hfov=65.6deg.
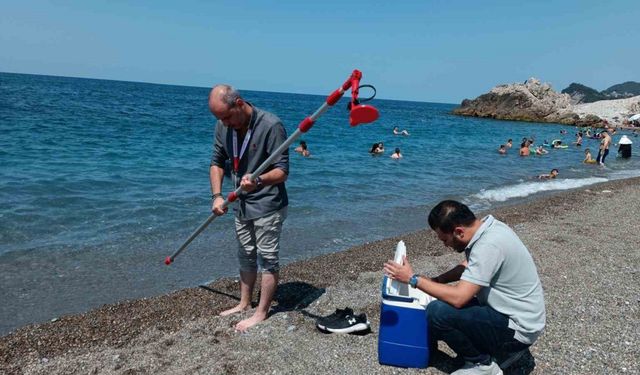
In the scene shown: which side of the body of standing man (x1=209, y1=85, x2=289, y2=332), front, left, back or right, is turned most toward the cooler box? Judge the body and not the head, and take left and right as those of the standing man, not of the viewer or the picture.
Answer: left

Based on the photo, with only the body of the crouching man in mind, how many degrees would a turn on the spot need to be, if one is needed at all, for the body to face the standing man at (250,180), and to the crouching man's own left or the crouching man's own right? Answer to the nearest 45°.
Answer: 0° — they already face them

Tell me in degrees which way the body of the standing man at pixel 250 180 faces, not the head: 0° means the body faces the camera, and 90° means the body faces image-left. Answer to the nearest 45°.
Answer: approximately 45°

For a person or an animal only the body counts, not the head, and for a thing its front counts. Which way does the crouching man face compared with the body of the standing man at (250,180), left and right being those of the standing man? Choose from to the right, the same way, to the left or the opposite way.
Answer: to the right

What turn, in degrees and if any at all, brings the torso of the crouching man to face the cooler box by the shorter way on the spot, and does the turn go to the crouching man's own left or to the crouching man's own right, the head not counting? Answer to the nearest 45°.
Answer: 0° — they already face it

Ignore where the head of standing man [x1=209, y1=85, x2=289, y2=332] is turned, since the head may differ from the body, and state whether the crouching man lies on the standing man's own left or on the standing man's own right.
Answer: on the standing man's own left

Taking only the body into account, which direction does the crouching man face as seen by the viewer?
to the viewer's left
